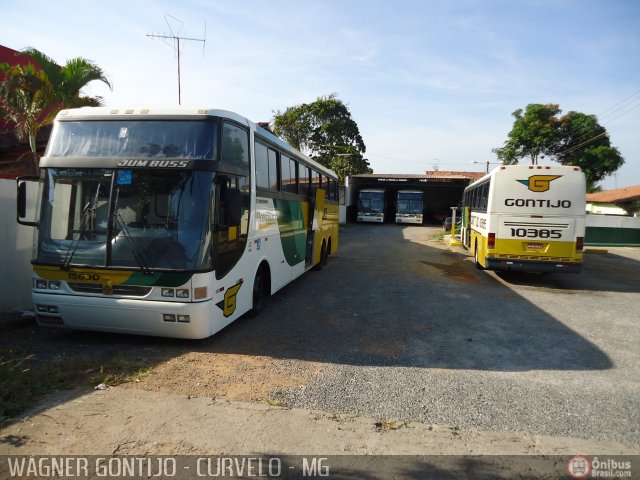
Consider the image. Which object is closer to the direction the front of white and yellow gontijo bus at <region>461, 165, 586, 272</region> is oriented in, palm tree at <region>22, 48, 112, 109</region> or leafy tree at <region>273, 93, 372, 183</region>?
the leafy tree

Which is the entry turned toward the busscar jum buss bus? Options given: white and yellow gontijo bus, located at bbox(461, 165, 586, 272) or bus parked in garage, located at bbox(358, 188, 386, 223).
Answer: the bus parked in garage

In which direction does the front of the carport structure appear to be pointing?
toward the camera

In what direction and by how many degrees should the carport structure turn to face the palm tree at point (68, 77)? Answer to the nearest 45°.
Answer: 0° — it already faces it

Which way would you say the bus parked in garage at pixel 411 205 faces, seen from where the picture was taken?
facing the viewer

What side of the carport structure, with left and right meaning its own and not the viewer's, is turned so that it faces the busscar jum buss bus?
front

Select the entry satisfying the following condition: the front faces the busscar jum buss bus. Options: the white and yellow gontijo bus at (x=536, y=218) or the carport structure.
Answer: the carport structure

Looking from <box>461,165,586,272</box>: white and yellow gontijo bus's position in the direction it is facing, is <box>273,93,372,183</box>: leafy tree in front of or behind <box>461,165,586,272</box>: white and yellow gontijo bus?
in front

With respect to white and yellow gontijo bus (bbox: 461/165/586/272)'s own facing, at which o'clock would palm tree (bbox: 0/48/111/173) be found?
The palm tree is roughly at 8 o'clock from the white and yellow gontijo bus.

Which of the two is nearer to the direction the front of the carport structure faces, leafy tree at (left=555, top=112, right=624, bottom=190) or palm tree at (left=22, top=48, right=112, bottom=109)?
the palm tree

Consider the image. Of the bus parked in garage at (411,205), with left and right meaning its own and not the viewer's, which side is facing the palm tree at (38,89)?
front

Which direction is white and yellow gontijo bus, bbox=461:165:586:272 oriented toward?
away from the camera

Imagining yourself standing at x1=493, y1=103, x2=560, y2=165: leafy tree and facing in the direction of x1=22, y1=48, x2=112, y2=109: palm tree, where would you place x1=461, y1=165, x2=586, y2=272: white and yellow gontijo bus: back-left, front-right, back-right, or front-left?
front-left

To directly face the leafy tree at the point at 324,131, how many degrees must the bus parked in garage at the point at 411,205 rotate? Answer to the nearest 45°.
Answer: approximately 90° to its right

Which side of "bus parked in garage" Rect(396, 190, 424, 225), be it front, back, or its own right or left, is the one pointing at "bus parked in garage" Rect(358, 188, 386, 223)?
right

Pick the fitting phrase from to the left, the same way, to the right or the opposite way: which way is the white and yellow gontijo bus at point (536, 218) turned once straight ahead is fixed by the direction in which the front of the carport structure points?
the opposite way

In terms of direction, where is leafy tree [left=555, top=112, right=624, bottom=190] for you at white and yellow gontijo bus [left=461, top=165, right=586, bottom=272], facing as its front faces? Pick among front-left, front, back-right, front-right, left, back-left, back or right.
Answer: front

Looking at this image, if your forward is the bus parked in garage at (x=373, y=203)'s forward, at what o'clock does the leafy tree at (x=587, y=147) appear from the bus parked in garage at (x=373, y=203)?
The leafy tree is roughly at 9 o'clock from the bus parked in garage.

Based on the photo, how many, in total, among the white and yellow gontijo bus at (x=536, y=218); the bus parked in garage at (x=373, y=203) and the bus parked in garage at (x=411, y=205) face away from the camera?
1
